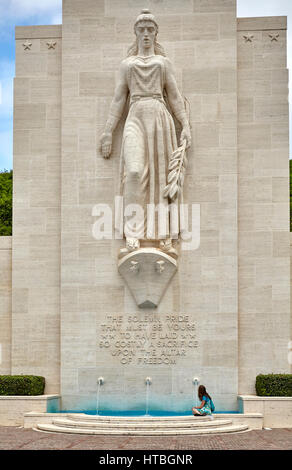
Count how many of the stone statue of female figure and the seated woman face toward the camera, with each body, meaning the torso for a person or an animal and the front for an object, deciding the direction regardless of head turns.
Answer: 1

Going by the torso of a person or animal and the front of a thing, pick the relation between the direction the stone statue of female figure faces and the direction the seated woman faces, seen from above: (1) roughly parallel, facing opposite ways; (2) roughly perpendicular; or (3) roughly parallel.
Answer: roughly perpendicular

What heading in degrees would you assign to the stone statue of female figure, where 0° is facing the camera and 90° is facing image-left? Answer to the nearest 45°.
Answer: approximately 0°

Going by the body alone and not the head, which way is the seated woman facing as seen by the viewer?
to the viewer's left
